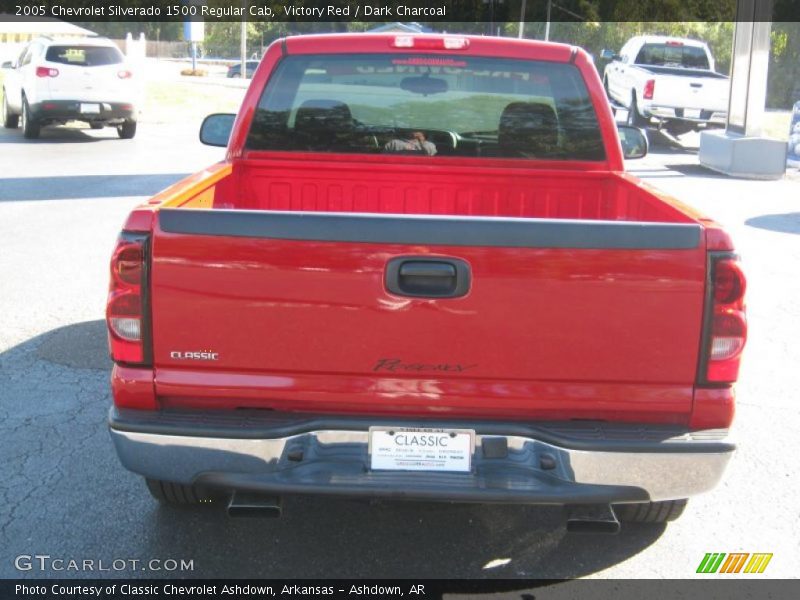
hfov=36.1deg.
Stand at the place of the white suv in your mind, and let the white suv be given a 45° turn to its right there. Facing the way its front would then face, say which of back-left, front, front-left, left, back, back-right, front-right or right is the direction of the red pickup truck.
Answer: back

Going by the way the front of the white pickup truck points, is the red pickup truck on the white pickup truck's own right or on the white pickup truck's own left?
on the white pickup truck's own left

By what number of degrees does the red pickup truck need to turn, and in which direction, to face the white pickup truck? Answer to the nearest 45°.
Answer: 0° — it already faces it

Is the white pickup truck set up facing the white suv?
no

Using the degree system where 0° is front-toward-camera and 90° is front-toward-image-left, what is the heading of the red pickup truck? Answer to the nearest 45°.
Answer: approximately 180°

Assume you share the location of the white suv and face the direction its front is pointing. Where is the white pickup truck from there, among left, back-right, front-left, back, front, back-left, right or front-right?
back-right

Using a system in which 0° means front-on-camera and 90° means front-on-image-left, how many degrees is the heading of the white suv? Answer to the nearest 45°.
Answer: approximately 135°
